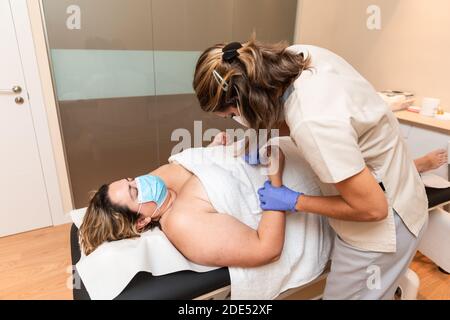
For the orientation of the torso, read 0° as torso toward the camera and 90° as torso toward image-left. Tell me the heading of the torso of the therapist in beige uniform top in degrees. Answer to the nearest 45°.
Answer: approximately 90°

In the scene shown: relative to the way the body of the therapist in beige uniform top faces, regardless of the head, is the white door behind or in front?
in front
